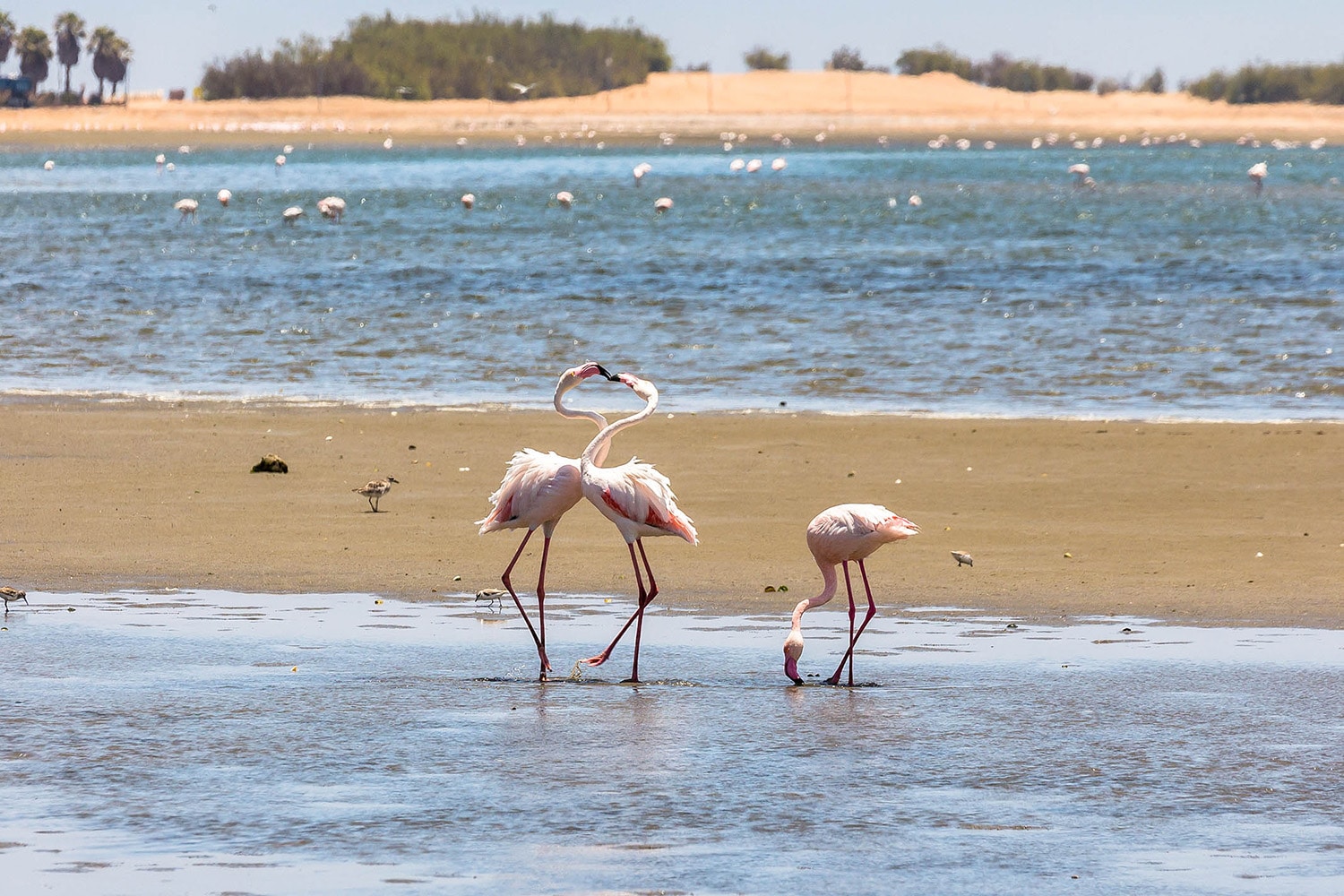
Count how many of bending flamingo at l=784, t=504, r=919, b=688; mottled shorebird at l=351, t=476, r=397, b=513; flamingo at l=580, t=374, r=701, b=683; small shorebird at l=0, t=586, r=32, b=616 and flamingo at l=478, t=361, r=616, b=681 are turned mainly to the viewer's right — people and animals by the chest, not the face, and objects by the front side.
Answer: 3

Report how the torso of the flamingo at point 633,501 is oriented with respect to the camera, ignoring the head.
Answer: to the viewer's left

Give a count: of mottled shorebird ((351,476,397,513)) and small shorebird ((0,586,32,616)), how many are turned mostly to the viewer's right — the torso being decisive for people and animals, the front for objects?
2

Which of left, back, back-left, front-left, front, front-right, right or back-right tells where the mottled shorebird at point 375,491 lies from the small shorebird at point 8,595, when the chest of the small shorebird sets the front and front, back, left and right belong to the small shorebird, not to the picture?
front-left

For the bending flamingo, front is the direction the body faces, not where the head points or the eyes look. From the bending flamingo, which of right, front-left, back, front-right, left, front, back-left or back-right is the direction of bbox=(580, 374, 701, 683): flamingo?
front

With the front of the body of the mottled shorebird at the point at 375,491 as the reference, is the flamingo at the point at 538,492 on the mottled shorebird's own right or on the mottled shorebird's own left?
on the mottled shorebird's own right

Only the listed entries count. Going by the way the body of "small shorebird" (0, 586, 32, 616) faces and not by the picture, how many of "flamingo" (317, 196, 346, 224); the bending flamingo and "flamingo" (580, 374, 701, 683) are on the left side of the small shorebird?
1

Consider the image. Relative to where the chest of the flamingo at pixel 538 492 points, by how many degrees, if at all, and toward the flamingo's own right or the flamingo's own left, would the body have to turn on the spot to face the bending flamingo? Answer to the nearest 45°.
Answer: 0° — it already faces it

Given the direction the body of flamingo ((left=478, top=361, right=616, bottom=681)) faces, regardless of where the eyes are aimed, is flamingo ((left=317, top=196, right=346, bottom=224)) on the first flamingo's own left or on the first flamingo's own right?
on the first flamingo's own left

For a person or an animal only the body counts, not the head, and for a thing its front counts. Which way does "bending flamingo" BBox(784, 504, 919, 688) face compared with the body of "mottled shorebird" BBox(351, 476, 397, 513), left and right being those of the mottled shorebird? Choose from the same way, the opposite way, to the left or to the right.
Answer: the opposite way

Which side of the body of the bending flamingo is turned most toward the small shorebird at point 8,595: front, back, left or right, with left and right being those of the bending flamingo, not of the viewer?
front

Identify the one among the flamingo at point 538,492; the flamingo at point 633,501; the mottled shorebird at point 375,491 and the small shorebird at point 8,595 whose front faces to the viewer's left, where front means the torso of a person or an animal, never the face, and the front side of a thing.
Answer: the flamingo at point 633,501

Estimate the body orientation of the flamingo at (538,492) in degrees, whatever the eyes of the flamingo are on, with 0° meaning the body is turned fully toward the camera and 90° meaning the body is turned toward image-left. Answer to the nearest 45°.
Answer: approximately 270°

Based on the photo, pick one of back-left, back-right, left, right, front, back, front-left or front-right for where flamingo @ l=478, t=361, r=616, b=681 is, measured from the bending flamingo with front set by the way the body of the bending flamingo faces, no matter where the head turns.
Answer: front

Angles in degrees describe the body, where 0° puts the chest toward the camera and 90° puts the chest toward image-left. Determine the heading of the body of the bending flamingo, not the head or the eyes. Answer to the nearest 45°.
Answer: approximately 90°

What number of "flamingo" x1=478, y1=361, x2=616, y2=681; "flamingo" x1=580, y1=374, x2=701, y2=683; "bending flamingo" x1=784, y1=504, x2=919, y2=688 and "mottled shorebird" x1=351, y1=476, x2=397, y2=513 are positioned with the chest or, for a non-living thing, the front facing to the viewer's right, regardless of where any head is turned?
2

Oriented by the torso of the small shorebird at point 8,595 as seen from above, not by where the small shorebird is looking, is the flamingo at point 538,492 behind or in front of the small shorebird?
in front

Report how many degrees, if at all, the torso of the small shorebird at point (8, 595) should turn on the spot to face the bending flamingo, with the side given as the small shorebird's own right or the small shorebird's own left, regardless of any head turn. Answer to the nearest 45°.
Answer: approximately 45° to the small shorebird's own right

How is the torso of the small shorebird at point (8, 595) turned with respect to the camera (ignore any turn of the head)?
to the viewer's right

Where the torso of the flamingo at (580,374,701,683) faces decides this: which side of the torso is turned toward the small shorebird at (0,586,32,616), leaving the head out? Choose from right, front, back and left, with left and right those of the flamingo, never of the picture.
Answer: front
